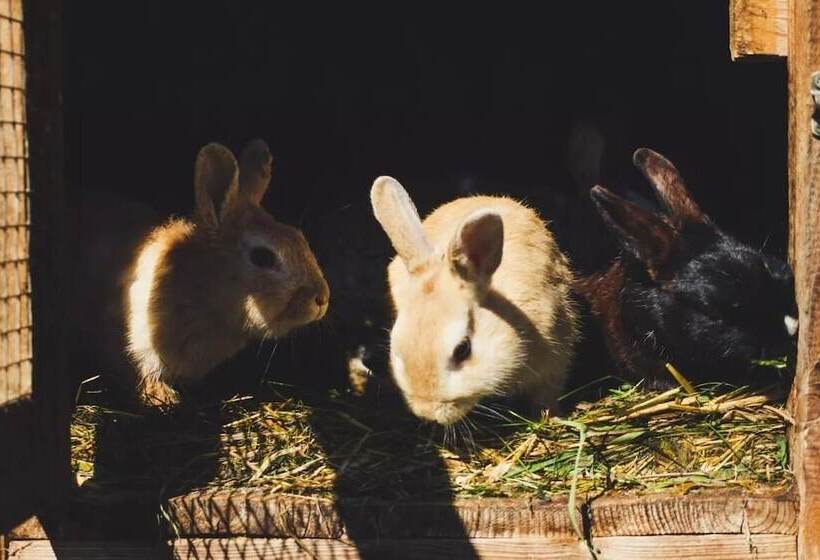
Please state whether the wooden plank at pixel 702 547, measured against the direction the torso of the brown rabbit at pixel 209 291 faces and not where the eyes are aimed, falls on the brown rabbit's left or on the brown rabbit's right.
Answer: on the brown rabbit's right

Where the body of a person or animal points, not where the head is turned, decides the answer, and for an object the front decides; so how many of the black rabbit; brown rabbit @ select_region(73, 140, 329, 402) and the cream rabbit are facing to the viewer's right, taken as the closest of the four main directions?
2

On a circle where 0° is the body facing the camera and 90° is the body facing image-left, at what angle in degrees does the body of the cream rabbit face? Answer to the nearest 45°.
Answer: approximately 45°

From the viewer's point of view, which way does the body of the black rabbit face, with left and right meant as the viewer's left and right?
facing to the right of the viewer

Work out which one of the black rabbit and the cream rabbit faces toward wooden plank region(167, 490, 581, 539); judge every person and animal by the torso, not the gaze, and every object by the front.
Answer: the cream rabbit

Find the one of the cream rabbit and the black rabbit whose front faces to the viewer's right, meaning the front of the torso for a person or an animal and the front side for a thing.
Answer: the black rabbit

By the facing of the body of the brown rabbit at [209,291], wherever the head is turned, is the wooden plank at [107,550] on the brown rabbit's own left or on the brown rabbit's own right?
on the brown rabbit's own right

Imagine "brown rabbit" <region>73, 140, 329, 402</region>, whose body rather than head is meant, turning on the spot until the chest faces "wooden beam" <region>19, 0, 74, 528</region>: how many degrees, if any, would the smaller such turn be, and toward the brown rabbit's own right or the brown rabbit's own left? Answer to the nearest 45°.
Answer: approximately 135° to the brown rabbit's own right

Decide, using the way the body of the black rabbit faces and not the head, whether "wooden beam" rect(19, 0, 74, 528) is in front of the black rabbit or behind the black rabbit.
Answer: behind

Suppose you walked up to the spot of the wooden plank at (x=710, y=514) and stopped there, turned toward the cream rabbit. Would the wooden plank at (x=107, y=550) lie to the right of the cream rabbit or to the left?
left

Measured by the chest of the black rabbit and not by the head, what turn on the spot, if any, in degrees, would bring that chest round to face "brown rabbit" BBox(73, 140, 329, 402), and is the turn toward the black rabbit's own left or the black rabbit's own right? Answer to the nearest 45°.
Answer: approximately 180°

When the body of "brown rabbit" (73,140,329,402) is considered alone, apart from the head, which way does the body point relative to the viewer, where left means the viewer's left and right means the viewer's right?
facing to the right of the viewer

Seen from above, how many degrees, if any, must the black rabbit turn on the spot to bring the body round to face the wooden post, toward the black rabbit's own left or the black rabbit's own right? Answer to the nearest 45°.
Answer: approximately 45° to the black rabbit's own right

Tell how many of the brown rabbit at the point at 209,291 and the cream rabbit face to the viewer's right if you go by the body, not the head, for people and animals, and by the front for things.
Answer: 1
